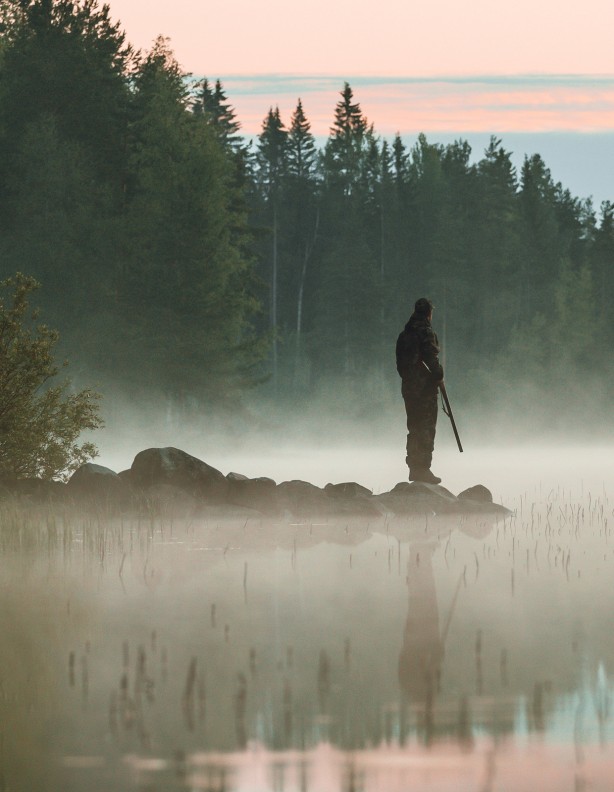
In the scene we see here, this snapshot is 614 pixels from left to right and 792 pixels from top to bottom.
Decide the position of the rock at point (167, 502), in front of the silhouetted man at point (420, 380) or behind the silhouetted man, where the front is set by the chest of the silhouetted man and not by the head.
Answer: behind

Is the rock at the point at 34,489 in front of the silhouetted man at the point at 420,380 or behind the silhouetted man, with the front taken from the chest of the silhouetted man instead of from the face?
behind
